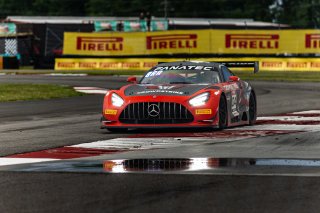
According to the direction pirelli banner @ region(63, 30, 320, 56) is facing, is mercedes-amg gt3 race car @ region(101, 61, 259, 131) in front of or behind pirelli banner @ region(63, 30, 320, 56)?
in front

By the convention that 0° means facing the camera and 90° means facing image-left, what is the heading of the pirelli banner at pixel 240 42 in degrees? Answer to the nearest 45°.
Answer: approximately 0°
